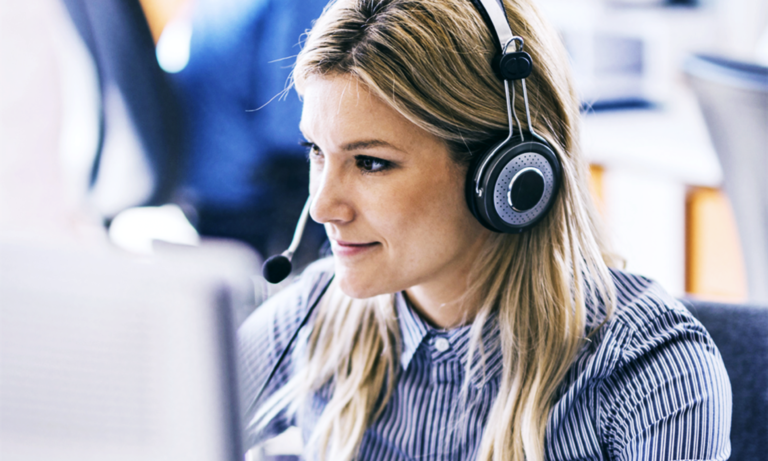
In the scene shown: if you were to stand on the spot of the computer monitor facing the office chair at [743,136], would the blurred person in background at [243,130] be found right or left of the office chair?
left

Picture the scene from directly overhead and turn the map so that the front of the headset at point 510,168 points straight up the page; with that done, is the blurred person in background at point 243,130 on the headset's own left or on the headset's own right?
on the headset's own right

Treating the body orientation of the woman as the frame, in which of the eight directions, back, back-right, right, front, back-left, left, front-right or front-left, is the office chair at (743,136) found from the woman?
back

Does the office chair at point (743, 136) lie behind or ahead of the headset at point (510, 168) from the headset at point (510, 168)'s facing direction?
behind

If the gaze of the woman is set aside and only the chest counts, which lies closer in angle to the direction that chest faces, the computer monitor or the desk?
the computer monitor

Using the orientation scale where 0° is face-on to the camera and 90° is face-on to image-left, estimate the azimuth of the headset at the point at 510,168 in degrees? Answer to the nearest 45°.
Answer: approximately 45°
